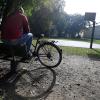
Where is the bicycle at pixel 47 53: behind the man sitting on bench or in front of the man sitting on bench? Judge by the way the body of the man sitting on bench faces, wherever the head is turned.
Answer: in front

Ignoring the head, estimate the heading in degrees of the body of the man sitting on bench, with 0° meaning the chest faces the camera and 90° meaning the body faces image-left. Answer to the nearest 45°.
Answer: approximately 225°
